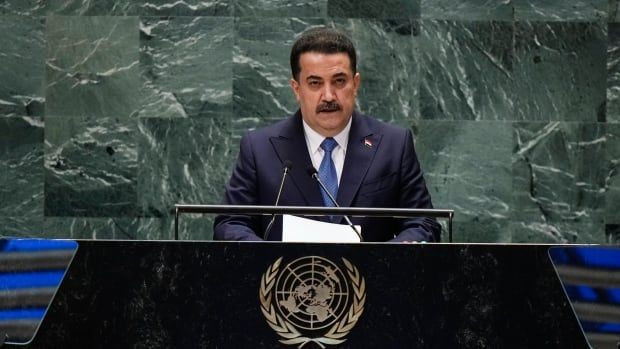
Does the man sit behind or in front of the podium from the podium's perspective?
behind

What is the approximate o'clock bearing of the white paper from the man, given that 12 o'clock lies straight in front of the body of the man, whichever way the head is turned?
The white paper is roughly at 12 o'clock from the man.

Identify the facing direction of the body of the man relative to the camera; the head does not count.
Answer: toward the camera

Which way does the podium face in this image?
toward the camera

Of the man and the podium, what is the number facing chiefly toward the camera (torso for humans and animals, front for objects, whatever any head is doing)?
2

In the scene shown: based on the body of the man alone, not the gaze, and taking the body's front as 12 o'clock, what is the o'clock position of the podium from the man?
The podium is roughly at 12 o'clock from the man.
